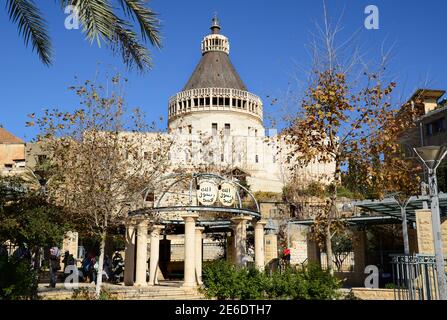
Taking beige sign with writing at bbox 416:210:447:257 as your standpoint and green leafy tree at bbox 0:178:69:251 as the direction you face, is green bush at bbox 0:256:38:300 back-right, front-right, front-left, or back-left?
front-left

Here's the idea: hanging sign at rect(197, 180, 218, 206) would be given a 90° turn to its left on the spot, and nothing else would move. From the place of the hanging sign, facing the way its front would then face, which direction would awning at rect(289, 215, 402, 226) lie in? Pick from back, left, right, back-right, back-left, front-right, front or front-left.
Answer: front-left

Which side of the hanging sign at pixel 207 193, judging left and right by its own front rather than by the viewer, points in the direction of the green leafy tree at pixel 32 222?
right

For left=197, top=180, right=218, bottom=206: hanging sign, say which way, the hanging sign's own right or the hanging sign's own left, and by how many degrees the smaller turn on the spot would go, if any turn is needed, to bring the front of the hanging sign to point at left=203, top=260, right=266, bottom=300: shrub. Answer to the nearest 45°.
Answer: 0° — it already faces it

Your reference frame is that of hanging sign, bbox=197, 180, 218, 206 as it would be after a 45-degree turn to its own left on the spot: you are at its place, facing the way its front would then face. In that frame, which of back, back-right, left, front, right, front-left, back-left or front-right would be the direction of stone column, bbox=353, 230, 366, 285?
left

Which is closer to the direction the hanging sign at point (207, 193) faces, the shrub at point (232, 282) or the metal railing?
the shrub

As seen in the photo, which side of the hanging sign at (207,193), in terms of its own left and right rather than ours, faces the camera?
front

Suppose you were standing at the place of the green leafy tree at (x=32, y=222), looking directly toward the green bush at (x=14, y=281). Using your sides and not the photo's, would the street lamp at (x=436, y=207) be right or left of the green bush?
left

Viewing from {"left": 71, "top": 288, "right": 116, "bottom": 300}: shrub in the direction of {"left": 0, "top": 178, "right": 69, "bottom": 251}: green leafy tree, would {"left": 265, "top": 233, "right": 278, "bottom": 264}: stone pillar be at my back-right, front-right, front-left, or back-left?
front-right

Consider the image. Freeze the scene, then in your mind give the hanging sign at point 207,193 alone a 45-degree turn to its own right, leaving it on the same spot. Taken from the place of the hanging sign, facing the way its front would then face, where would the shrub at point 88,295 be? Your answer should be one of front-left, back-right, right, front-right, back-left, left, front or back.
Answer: front

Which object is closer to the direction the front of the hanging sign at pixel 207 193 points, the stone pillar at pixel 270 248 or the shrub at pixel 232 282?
the shrub

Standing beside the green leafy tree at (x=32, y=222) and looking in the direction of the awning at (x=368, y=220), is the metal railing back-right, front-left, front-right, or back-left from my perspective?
front-right

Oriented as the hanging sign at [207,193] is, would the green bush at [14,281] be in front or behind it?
in front

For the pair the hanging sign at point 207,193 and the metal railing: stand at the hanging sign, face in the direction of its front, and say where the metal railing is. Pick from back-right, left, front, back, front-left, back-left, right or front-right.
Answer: front-left

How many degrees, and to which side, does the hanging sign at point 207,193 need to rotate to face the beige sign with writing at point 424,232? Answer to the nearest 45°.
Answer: approximately 90° to its left
